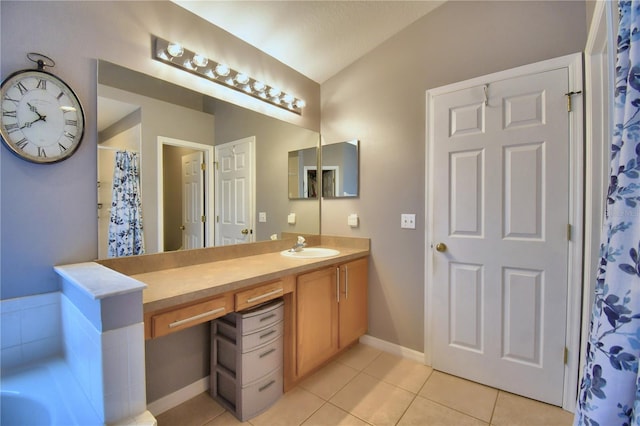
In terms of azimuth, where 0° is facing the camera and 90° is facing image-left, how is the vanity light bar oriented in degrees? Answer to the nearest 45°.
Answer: approximately 315°

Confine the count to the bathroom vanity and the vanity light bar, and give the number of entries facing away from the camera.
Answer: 0

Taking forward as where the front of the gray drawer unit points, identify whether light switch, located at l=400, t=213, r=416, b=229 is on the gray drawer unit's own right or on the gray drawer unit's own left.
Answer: on the gray drawer unit's own left

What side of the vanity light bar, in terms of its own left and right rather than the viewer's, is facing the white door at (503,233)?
front

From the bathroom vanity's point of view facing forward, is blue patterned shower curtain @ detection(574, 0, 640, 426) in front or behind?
in front

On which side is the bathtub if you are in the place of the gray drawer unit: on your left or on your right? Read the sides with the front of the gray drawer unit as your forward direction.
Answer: on your right

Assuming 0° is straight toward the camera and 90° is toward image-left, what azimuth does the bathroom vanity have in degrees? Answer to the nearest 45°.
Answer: approximately 315°

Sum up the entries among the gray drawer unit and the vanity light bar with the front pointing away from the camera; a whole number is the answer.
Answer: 0

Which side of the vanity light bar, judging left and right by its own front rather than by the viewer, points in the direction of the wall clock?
right

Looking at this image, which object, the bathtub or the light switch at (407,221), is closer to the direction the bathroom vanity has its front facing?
the light switch
